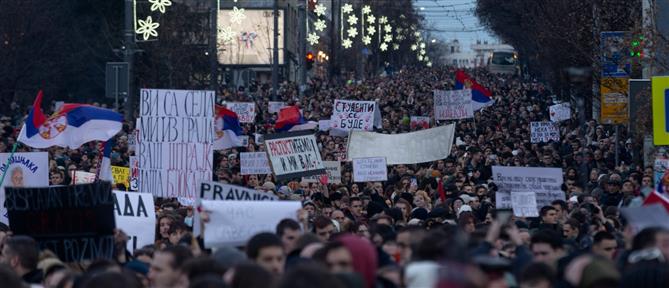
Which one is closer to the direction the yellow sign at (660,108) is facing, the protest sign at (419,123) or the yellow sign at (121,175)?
the yellow sign

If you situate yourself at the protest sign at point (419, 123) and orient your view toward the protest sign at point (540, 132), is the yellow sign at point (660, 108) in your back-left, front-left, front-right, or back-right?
front-right

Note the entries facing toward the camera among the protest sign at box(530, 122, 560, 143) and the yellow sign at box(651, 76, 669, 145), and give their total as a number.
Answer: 2

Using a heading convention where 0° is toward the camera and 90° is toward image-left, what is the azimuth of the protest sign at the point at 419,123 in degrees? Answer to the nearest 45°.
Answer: approximately 0°

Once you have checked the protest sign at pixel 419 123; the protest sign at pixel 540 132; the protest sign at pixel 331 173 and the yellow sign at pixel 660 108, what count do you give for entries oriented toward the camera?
4

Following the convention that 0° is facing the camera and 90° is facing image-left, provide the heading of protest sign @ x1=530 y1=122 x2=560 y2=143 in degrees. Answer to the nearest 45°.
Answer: approximately 0°

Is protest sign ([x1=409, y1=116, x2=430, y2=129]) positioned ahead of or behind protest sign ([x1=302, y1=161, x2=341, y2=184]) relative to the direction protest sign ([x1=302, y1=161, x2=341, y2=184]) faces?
behind

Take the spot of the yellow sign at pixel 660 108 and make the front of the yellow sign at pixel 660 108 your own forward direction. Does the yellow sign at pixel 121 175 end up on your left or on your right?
on your right

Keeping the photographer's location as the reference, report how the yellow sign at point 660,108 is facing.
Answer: facing the viewer
